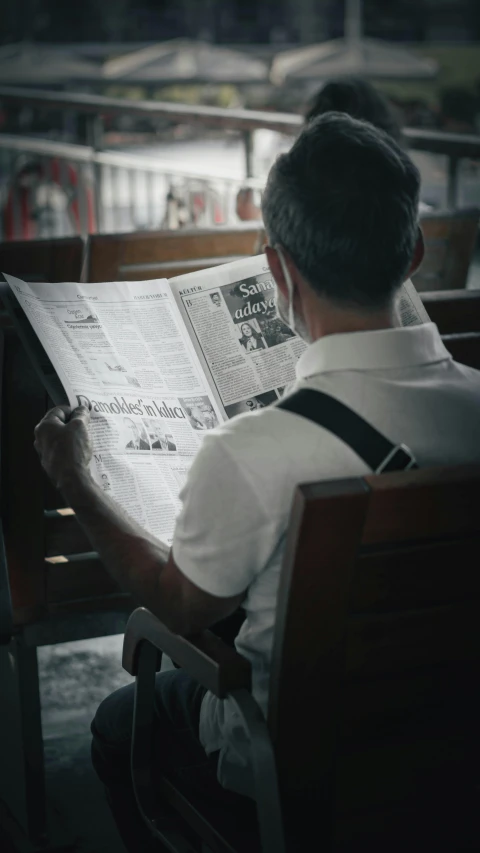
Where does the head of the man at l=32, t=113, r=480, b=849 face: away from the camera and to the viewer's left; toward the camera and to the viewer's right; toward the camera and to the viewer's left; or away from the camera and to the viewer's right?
away from the camera and to the viewer's left

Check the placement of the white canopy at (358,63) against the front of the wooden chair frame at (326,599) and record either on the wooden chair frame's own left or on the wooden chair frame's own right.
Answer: on the wooden chair frame's own right

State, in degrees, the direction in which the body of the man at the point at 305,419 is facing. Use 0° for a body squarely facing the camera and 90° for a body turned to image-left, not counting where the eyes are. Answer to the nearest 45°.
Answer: approximately 135°

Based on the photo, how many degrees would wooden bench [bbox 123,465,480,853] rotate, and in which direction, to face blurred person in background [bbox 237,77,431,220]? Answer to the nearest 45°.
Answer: approximately 45° to its right

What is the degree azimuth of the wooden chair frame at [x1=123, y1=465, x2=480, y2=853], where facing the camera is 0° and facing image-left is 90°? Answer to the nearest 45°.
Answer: approximately 135°
